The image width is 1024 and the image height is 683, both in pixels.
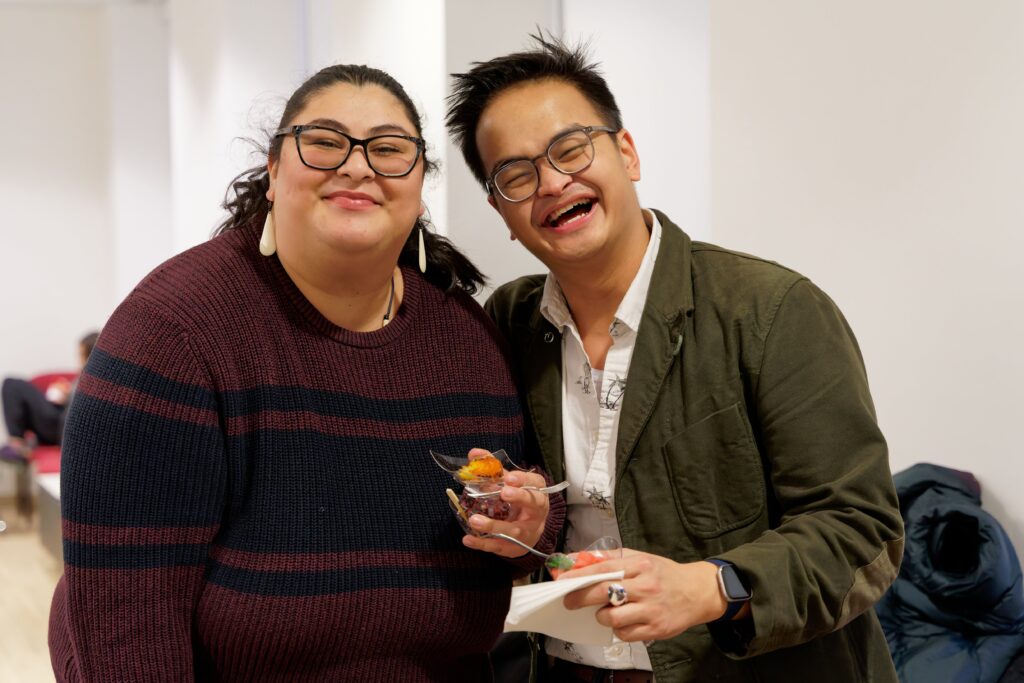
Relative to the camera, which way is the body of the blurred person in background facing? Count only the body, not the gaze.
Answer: to the viewer's left

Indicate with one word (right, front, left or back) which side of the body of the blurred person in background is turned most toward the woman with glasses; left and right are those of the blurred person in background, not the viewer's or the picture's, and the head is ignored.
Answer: left

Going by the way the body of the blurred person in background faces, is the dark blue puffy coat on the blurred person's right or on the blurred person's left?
on the blurred person's left

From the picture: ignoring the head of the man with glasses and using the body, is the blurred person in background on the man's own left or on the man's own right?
on the man's own right

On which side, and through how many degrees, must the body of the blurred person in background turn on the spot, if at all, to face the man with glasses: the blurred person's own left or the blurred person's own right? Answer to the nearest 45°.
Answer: approximately 90° to the blurred person's own left
